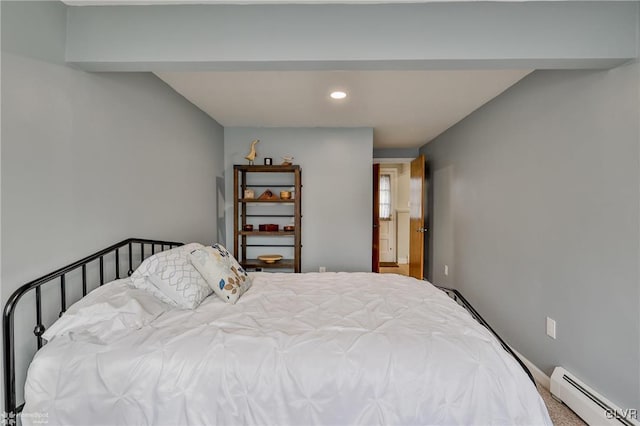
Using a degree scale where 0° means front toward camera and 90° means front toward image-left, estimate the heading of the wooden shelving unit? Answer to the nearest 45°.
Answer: approximately 0°

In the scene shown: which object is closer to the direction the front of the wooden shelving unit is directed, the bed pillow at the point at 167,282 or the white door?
the bed pillow

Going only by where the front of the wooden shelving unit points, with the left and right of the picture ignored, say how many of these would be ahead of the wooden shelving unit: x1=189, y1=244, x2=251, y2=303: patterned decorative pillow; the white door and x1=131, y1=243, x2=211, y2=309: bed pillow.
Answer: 2

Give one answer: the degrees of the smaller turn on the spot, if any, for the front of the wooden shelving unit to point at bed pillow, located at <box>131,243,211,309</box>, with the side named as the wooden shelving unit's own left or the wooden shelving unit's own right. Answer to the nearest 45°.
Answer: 0° — it already faces it

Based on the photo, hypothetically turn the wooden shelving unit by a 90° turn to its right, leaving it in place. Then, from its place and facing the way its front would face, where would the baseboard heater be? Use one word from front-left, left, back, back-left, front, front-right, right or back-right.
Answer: back-left

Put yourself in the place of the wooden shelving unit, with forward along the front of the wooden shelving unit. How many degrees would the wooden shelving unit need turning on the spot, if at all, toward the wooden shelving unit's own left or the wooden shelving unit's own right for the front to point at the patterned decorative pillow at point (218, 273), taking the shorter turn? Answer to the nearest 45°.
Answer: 0° — it already faces it

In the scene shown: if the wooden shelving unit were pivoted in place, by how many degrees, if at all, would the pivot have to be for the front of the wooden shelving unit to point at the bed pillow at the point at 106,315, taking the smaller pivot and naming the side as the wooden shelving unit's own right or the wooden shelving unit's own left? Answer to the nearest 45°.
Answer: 0° — it already faces it

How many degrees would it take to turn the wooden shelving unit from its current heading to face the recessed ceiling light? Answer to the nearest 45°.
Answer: approximately 45° to its left
